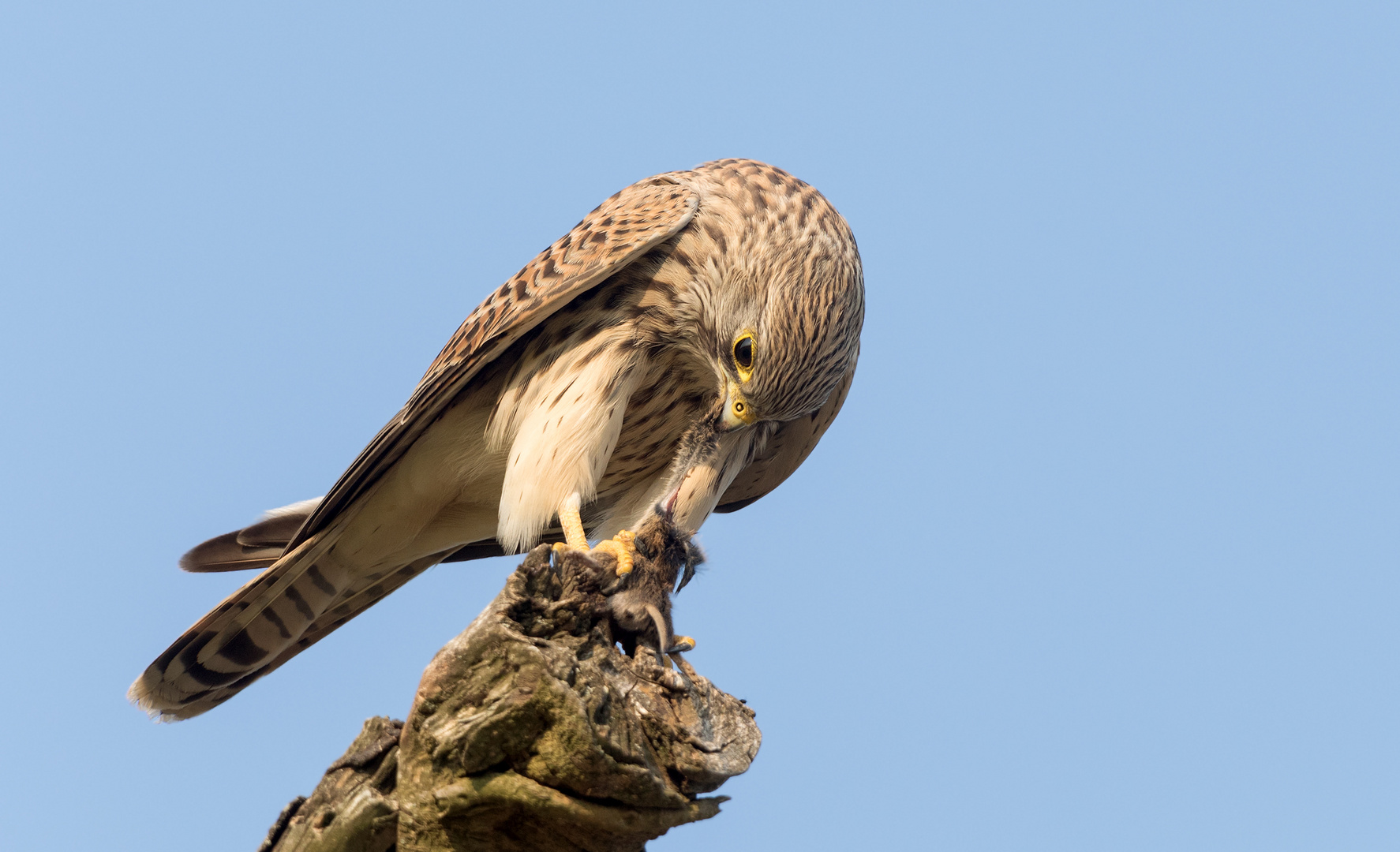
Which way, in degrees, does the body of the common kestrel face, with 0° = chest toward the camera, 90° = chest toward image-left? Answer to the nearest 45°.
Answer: approximately 315°
